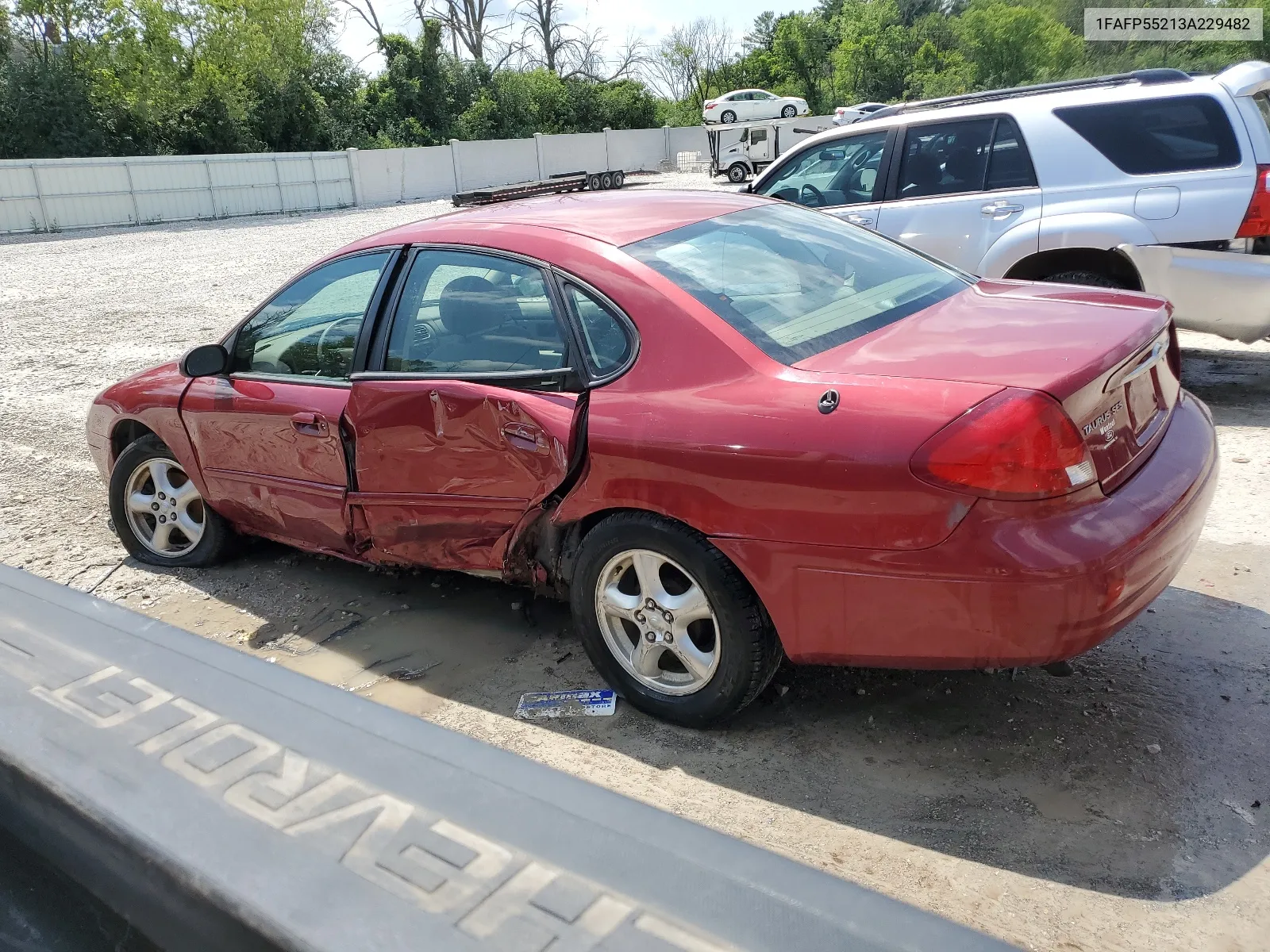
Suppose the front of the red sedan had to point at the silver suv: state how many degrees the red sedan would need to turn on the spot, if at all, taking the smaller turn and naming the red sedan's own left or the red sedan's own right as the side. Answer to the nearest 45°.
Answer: approximately 90° to the red sedan's own right

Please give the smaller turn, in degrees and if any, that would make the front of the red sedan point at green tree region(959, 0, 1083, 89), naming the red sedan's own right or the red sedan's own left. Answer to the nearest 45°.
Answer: approximately 45° to the red sedan's own right

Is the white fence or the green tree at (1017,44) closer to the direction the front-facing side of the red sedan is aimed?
the white fence

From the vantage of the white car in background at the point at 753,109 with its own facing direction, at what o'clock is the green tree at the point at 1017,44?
The green tree is roughly at 11 o'clock from the white car in background.

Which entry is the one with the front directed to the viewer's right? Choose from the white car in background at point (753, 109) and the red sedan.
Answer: the white car in background

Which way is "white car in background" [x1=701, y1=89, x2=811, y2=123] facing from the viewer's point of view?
to the viewer's right

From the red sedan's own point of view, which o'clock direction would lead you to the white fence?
The white fence is roughly at 1 o'clock from the red sedan.

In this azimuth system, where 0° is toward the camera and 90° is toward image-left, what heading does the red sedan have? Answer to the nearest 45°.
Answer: approximately 135°

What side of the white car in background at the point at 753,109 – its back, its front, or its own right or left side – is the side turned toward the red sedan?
right

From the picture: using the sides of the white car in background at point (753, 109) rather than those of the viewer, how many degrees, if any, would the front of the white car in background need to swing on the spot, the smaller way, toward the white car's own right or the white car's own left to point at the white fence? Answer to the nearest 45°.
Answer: approximately 135° to the white car's own right

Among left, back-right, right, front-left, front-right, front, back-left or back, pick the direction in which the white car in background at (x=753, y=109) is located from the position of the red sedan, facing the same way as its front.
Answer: front-right

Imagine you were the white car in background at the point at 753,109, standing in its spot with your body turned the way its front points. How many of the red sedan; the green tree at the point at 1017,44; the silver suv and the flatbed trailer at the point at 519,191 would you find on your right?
3

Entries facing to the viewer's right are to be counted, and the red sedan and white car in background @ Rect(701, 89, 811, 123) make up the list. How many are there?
1
